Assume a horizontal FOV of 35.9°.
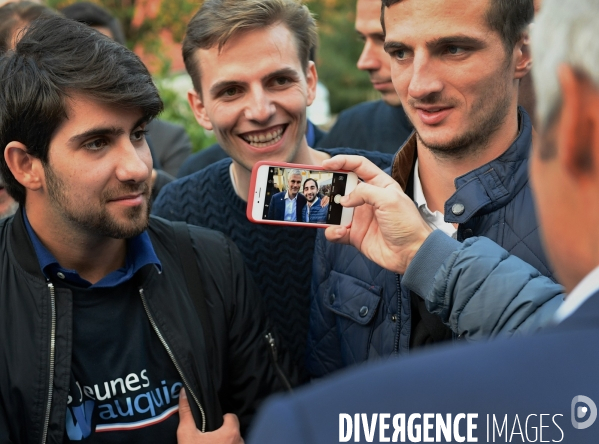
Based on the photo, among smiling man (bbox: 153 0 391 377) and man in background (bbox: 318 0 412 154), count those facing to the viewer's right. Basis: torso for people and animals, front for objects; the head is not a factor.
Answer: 0

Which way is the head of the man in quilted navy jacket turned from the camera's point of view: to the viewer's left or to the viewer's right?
to the viewer's left

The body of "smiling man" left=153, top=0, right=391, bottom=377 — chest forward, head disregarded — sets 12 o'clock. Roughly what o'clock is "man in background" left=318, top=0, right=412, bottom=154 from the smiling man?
The man in background is roughly at 7 o'clock from the smiling man.

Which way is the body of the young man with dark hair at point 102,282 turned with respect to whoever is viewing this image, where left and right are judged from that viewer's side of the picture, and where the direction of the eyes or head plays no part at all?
facing the viewer and to the right of the viewer

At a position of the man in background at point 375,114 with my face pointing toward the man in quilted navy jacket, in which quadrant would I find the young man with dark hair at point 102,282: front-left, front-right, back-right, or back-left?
front-right

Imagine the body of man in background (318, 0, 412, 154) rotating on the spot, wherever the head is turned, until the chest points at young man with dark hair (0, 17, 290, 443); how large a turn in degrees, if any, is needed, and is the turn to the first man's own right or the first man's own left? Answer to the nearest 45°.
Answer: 0° — they already face them

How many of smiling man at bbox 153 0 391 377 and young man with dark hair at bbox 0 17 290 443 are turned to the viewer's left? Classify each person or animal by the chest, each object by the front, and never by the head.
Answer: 0

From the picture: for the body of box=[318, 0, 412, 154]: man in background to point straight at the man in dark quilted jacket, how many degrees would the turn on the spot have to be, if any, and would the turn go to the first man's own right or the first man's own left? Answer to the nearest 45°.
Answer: approximately 45° to the first man's own left

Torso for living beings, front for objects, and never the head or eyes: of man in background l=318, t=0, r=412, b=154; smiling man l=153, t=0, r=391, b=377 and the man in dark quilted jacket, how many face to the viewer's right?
0

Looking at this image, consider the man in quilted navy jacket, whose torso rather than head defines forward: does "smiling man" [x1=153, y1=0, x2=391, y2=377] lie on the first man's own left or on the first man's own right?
on the first man's own right

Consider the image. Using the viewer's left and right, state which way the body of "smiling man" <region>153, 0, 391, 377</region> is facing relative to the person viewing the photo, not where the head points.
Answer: facing the viewer

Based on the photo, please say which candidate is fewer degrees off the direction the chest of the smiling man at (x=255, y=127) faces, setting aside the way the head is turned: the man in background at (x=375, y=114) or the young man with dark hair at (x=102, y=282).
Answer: the young man with dark hair

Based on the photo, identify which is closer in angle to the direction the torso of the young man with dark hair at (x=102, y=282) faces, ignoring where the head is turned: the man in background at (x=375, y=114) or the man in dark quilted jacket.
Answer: the man in dark quilted jacket

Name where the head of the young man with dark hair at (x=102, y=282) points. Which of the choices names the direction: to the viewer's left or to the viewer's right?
to the viewer's right

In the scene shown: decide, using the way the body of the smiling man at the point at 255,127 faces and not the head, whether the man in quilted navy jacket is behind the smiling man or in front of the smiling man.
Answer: in front
